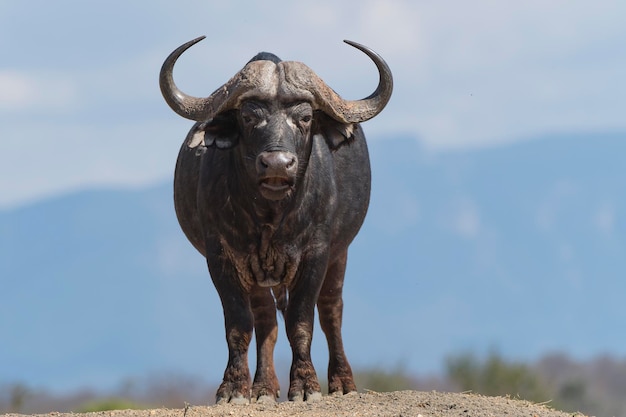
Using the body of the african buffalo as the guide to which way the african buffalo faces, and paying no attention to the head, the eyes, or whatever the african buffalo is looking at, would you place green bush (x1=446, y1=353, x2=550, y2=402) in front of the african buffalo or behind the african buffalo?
behind

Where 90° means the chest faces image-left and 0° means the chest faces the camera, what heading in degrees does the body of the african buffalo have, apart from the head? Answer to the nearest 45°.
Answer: approximately 0°
